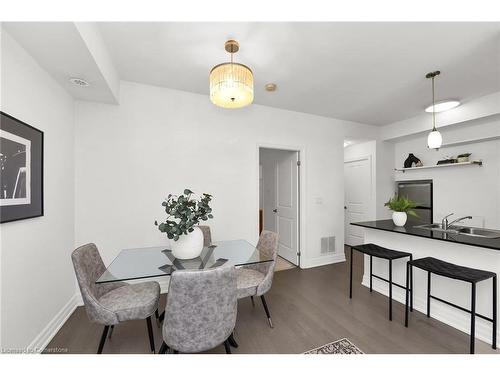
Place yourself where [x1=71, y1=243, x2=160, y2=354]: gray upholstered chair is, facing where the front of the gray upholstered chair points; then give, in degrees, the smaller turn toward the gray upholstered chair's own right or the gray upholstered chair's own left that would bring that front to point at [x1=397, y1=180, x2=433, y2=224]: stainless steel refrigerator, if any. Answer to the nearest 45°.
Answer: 0° — it already faces it

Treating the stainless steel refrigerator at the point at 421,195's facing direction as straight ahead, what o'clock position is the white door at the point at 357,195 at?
The white door is roughly at 3 o'clock from the stainless steel refrigerator.

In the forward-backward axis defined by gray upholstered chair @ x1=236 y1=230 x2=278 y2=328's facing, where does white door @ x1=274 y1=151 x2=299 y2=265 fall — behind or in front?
behind

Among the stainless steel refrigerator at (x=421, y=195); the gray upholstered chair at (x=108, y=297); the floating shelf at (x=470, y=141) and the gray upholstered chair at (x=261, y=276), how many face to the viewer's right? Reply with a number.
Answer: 1

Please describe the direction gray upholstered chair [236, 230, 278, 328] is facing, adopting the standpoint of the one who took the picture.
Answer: facing the viewer and to the left of the viewer

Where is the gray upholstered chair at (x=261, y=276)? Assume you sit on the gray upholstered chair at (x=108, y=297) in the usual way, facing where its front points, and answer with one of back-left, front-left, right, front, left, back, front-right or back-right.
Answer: front

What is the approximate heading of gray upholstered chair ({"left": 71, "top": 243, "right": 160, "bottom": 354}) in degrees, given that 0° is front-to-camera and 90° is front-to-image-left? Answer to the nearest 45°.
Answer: approximately 270°

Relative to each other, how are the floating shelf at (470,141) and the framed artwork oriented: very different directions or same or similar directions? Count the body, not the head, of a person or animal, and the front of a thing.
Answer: very different directions

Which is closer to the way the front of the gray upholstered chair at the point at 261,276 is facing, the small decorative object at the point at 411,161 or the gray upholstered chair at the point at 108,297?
the gray upholstered chair

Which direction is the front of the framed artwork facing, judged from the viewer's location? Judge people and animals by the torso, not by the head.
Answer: facing the viewer and to the right of the viewer

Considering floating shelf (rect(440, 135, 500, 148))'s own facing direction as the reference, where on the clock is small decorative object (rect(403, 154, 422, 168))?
The small decorative object is roughly at 2 o'clock from the floating shelf.

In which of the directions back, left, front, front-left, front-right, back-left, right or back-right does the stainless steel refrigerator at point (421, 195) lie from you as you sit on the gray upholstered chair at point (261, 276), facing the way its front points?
back

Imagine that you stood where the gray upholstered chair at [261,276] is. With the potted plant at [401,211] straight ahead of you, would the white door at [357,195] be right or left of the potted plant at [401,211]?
left

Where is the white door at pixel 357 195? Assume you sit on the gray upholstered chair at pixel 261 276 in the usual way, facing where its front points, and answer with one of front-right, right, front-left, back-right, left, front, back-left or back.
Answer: back

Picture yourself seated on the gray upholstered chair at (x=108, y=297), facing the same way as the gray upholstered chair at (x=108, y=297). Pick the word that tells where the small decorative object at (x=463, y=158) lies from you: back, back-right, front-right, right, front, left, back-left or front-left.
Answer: front

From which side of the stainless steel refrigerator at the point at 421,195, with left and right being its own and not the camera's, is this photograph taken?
front
